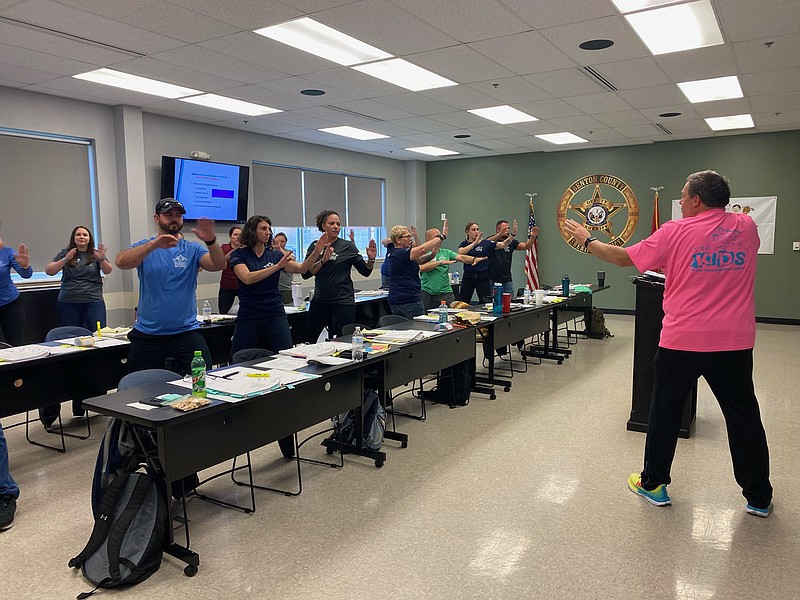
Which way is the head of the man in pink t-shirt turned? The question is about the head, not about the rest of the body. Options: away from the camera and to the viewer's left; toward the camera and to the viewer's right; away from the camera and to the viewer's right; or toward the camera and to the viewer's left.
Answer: away from the camera and to the viewer's left

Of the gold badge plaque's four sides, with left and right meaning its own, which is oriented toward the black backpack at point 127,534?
front

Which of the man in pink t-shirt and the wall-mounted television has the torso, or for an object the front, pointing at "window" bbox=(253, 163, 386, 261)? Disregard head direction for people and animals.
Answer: the man in pink t-shirt

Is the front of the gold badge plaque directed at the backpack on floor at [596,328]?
yes

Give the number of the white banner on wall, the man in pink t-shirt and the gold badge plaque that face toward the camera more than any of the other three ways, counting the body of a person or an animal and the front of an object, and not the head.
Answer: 2

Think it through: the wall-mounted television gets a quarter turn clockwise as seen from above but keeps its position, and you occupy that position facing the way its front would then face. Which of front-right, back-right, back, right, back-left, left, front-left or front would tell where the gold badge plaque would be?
back-left

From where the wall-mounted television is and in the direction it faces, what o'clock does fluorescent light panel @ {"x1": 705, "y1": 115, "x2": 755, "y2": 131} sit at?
The fluorescent light panel is roughly at 11 o'clock from the wall-mounted television.

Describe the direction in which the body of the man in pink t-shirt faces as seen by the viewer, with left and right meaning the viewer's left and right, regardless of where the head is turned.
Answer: facing away from the viewer and to the left of the viewer

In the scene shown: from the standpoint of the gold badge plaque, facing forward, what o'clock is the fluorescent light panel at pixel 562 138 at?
The fluorescent light panel is roughly at 1 o'clock from the gold badge plaque.

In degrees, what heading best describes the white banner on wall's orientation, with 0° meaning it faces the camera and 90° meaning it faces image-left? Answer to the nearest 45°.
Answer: approximately 0°

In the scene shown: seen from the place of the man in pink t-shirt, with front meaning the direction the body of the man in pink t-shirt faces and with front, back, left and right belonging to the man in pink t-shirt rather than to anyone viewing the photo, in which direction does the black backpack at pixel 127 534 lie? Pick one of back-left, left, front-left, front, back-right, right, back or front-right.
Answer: left
